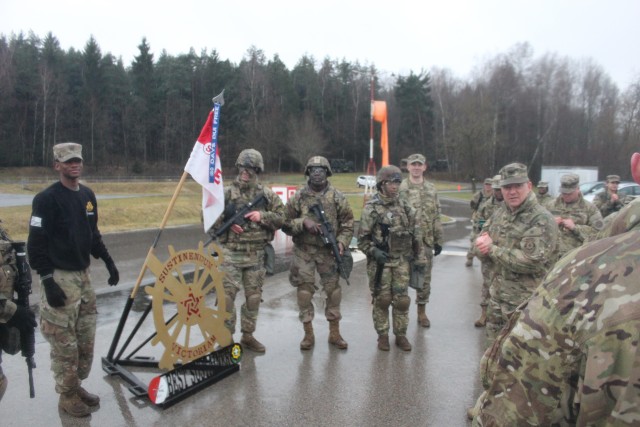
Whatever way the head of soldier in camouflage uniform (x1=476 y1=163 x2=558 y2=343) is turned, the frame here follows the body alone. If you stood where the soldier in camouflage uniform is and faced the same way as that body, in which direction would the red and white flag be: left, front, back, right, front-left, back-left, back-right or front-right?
front-right

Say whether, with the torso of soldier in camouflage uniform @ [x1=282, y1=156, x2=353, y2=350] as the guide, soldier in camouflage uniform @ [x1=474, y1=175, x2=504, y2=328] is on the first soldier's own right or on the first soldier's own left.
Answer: on the first soldier's own left

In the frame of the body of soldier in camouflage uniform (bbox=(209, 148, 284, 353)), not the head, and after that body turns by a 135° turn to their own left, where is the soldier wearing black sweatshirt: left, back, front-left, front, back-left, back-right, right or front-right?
back

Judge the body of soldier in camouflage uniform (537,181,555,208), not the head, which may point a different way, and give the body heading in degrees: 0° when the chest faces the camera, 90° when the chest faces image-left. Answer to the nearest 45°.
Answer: approximately 45°

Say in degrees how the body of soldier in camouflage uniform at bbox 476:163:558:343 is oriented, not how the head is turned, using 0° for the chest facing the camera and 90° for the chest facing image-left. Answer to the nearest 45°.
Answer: approximately 45°

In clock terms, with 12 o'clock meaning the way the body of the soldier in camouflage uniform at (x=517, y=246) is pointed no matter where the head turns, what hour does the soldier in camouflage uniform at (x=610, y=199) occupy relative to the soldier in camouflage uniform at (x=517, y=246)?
the soldier in camouflage uniform at (x=610, y=199) is roughly at 5 o'clock from the soldier in camouflage uniform at (x=517, y=246).

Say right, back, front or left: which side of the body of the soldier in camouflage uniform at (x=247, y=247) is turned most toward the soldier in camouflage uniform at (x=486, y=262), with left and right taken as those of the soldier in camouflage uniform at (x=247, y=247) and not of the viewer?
left

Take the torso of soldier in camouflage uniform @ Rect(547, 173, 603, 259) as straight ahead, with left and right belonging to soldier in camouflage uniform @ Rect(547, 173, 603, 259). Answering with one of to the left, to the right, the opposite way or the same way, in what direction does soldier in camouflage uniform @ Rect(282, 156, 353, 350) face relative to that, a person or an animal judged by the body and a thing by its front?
to the left

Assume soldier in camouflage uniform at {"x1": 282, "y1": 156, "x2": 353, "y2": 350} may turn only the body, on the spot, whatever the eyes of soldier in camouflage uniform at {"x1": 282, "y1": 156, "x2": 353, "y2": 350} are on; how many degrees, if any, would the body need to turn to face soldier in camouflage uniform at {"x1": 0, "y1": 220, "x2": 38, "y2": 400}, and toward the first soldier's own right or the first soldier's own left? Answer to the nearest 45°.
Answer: approximately 45° to the first soldier's own right

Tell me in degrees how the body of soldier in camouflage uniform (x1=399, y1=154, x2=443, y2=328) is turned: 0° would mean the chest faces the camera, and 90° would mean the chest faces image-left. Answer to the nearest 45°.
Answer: approximately 0°

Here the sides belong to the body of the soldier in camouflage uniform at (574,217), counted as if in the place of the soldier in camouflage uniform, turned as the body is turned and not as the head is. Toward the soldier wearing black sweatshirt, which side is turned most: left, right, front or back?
front

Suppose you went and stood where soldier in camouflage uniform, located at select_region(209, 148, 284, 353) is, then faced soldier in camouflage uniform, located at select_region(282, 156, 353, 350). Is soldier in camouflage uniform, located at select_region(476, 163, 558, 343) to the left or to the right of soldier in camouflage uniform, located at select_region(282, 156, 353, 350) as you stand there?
right

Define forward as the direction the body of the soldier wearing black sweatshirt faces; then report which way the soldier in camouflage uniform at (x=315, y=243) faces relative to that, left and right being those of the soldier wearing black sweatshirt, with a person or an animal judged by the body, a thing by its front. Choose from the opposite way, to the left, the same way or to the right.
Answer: to the right

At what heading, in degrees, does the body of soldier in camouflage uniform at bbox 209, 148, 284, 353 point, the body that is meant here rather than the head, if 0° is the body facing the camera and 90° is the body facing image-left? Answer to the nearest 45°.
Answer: approximately 0°

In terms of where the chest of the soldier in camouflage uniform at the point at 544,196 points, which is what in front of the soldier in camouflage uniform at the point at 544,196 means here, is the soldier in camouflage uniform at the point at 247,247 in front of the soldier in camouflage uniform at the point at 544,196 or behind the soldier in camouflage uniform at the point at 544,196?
in front

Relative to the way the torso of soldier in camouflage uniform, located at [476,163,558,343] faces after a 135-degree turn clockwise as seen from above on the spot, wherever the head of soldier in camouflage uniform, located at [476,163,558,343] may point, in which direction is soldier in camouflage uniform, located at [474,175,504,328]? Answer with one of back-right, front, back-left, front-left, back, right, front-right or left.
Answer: front
